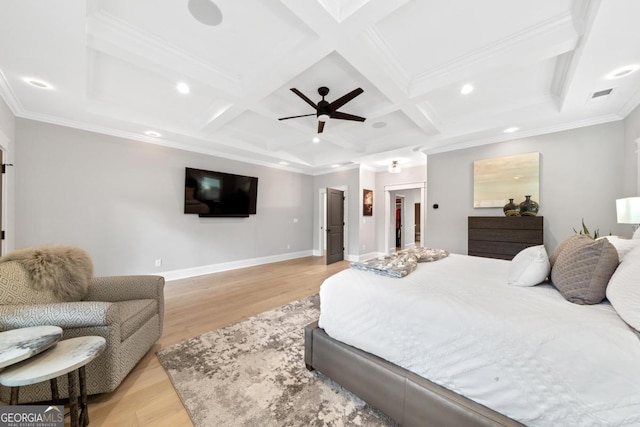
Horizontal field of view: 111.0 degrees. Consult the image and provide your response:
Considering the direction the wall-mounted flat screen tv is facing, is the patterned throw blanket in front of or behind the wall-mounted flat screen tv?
in front

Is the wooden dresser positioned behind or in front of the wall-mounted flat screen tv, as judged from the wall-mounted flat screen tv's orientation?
in front

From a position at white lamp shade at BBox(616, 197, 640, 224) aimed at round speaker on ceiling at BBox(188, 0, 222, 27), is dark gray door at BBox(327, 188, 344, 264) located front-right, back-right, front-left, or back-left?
front-right

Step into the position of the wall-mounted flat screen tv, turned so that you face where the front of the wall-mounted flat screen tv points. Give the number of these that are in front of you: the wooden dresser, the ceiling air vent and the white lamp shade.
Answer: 3

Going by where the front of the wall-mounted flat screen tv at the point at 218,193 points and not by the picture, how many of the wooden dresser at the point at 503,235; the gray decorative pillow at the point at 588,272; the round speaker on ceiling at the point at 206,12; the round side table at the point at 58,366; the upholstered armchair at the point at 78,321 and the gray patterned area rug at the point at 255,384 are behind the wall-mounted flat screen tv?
0

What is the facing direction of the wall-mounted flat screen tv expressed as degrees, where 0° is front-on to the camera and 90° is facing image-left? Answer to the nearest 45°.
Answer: approximately 315°

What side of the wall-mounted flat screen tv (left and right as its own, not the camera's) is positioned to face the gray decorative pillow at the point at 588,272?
front

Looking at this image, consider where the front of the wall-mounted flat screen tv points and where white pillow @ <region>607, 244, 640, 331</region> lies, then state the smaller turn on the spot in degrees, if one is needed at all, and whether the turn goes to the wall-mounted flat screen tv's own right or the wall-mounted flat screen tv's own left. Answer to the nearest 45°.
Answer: approximately 45° to the wall-mounted flat screen tv's own right

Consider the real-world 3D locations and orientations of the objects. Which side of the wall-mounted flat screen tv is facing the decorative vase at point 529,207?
front

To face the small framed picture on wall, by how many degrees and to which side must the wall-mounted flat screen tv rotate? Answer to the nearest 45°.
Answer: approximately 45° to its left

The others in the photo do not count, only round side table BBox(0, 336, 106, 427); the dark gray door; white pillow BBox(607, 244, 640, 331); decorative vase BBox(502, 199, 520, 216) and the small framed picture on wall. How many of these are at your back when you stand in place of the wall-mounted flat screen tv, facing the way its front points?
0

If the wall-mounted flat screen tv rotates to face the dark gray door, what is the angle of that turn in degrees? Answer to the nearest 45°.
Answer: approximately 45° to its left

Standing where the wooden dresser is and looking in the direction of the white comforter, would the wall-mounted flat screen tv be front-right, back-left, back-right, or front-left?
front-right

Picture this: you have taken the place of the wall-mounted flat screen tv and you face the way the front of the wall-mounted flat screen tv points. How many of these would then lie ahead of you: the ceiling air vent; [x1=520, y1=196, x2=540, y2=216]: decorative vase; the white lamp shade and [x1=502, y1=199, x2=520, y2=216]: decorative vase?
4

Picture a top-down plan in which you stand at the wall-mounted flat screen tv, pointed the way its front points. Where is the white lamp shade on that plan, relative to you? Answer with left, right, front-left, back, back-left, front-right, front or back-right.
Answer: front

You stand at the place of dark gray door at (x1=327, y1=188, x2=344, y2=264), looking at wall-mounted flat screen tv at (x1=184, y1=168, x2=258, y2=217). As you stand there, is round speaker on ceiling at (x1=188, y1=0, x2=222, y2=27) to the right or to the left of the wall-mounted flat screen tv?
left

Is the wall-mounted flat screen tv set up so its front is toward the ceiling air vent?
yes

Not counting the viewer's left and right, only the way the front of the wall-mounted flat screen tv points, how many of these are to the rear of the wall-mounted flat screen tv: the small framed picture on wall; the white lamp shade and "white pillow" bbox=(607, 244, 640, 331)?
0

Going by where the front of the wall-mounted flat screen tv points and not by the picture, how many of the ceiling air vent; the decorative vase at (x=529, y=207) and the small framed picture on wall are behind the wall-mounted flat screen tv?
0
